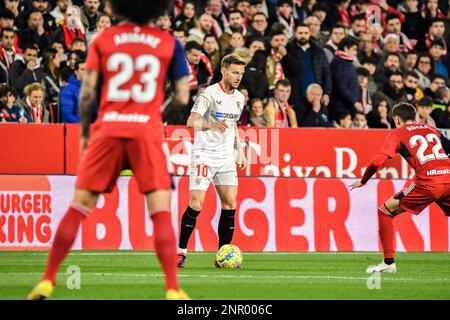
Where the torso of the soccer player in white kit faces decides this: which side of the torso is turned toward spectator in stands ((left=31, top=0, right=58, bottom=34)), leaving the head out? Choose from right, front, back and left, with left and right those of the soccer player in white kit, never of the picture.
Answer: back

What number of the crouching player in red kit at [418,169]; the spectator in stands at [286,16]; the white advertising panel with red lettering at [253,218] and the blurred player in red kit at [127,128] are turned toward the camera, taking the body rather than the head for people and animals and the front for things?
2

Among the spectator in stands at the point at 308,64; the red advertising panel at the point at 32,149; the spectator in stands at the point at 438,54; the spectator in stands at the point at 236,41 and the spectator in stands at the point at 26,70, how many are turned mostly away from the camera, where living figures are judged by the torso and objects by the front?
0

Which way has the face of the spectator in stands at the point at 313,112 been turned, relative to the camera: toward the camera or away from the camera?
toward the camera

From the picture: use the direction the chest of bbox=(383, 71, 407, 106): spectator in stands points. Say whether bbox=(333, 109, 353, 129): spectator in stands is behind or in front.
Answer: in front

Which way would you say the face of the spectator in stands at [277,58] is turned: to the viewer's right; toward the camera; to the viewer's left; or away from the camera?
toward the camera

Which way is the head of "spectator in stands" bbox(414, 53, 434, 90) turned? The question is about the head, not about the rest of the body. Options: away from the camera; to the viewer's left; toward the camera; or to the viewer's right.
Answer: toward the camera

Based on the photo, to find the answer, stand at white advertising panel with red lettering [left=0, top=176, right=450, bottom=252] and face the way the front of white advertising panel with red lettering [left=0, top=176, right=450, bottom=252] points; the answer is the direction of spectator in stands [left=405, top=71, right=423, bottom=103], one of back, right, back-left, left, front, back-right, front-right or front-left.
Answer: back-left

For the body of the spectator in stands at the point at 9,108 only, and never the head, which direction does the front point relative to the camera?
toward the camera

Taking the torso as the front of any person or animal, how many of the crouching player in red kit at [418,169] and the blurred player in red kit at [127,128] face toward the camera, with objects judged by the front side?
0

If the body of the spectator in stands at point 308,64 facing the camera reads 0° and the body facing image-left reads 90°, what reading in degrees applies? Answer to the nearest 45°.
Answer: approximately 0°

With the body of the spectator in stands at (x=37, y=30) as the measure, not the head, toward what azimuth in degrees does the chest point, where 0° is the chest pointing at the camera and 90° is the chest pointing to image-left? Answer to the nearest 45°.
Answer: approximately 0°

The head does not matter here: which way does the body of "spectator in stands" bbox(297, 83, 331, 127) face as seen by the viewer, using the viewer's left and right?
facing the viewer
